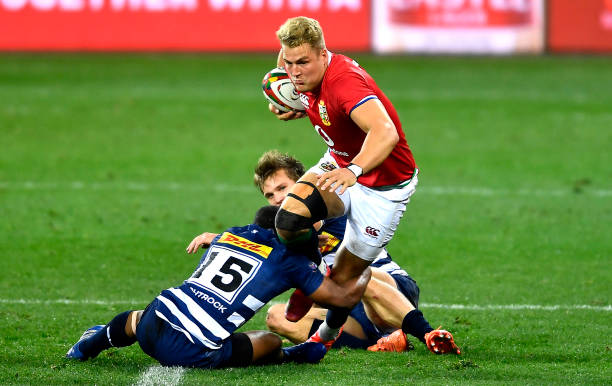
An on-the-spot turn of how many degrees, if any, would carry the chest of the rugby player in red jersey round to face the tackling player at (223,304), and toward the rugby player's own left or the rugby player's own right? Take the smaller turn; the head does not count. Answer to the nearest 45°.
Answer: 0° — they already face them

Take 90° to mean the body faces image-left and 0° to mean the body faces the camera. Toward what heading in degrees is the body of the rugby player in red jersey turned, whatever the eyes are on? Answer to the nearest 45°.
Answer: approximately 45°

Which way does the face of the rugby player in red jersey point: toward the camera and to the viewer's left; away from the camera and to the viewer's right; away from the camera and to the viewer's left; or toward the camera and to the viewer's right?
toward the camera and to the viewer's left
